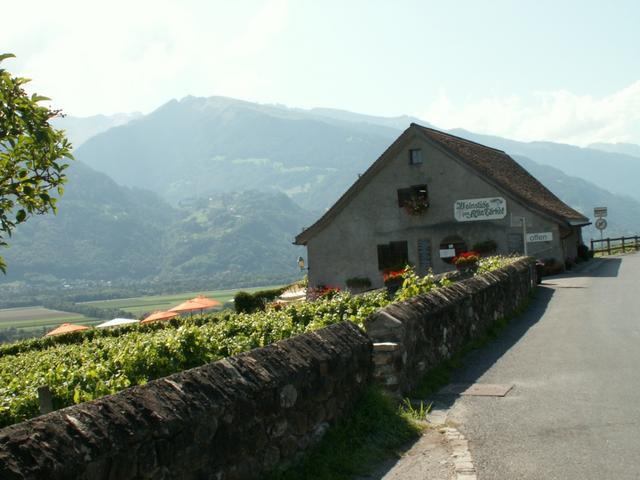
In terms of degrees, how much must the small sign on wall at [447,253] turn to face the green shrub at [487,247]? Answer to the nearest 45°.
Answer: approximately 135° to its left

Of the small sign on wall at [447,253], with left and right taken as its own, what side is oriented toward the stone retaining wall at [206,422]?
front

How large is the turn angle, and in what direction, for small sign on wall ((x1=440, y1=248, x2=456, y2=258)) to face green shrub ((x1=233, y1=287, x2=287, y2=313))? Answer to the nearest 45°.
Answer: approximately 90° to its right

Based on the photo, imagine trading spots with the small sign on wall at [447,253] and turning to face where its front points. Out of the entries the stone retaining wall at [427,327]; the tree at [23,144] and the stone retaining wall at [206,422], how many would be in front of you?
3

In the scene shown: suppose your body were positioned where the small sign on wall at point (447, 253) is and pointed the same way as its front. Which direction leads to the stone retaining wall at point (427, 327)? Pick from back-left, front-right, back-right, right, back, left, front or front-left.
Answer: front

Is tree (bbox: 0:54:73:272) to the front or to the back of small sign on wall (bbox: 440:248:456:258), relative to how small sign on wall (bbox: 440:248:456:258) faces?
to the front

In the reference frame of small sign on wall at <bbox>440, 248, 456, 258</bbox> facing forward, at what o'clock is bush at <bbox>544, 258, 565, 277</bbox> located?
The bush is roughly at 9 o'clock from the small sign on wall.

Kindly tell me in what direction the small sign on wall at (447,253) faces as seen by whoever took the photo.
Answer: facing the viewer

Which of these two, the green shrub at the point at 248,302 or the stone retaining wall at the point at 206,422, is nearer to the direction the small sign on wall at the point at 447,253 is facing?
the stone retaining wall

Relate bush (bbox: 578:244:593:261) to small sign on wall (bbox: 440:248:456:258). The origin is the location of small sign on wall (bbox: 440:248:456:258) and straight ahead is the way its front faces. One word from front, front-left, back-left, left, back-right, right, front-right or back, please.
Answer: back-left

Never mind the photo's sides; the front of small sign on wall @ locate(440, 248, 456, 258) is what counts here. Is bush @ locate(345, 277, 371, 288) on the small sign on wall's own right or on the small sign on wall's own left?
on the small sign on wall's own right
